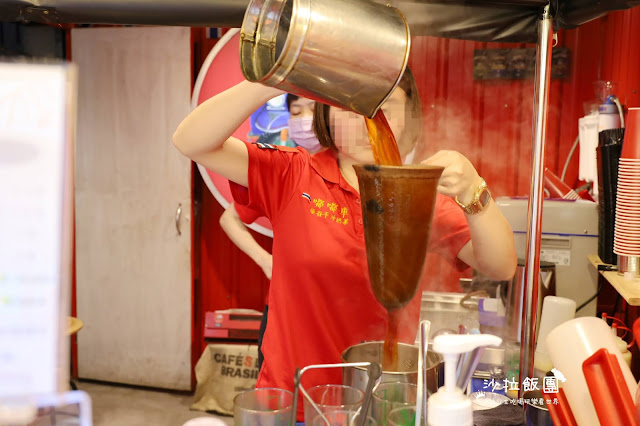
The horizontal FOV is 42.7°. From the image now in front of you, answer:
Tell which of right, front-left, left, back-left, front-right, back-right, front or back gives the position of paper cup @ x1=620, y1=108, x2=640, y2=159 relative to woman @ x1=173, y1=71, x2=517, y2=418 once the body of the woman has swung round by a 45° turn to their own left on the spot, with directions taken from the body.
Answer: front-left

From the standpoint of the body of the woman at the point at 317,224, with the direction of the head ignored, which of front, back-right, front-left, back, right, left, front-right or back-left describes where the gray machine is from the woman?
back-left

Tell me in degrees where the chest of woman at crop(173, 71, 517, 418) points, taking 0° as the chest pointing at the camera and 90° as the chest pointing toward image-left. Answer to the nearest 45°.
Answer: approximately 0°

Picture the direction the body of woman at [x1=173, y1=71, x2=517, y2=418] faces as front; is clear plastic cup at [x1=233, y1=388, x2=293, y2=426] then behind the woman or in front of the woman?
in front

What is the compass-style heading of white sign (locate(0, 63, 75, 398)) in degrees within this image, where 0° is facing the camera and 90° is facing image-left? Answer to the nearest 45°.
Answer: approximately 0°

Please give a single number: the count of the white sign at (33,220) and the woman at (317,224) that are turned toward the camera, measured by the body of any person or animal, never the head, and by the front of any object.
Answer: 2

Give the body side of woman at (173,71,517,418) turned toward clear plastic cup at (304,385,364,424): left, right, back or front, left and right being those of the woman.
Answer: front

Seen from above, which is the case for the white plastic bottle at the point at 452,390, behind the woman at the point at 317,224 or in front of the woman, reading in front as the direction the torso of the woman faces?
in front
